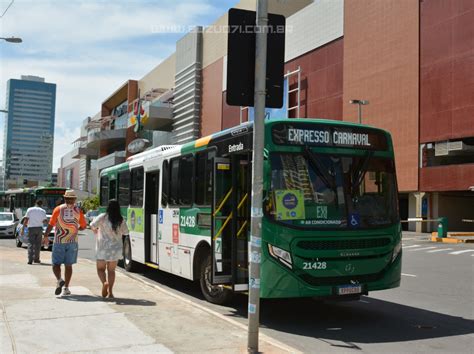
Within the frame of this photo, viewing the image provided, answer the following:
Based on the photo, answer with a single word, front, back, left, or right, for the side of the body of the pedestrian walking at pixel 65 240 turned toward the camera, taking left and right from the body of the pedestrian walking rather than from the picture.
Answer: back

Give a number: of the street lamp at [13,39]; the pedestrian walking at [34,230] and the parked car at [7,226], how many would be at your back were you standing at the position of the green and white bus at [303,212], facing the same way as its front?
3

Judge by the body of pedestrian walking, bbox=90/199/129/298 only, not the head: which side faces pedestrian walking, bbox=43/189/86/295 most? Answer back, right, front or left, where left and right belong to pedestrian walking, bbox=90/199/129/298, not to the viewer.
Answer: left

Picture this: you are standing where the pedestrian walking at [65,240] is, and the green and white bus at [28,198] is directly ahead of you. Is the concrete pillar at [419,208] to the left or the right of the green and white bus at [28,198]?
right

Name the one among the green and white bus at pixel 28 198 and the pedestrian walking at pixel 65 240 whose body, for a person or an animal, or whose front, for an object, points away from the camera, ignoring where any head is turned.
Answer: the pedestrian walking

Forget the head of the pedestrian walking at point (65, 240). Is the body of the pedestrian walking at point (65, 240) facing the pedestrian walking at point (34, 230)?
yes

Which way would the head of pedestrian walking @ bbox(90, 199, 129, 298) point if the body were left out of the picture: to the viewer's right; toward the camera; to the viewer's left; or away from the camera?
away from the camera

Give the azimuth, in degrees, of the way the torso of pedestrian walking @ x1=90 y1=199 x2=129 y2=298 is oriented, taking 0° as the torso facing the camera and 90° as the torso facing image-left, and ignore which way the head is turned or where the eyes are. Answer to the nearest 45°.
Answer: approximately 180°

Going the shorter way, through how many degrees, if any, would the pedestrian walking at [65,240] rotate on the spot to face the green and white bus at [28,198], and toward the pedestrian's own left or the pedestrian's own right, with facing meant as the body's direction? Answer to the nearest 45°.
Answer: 0° — they already face it

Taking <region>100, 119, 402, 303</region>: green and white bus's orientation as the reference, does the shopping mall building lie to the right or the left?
on its left

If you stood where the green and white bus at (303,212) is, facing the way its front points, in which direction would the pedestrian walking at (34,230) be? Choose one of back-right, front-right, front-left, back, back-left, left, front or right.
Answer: back

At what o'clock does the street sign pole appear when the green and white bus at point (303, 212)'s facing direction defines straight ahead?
The street sign pole is roughly at 2 o'clock from the green and white bus.

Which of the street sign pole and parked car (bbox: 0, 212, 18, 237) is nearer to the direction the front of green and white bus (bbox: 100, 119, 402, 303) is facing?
the street sign pole

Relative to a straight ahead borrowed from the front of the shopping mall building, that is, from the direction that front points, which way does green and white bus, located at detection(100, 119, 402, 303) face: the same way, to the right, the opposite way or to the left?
to the left
